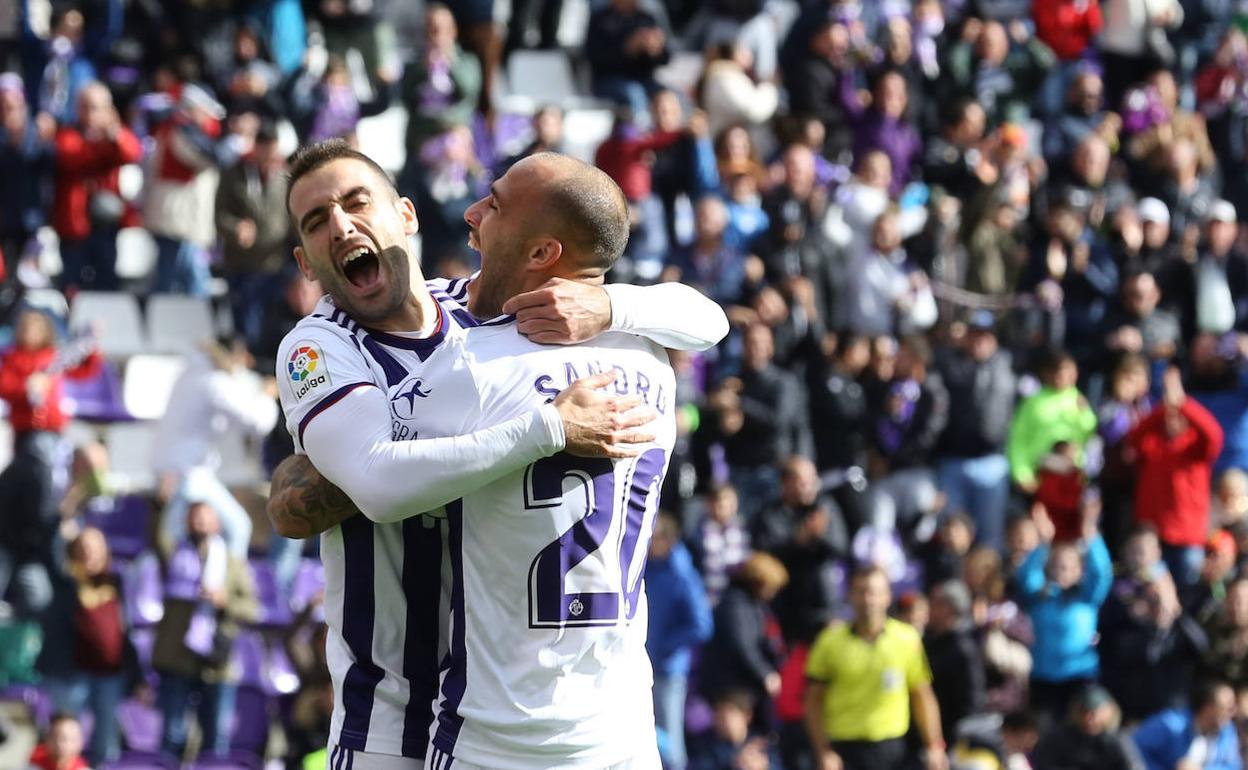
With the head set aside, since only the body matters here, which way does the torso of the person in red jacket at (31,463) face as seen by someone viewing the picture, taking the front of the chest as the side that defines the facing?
toward the camera

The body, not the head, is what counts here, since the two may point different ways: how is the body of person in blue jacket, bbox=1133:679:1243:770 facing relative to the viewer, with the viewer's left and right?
facing the viewer and to the right of the viewer

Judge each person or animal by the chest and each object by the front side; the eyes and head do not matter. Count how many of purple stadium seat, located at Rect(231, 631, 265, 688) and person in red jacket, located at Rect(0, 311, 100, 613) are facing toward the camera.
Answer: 2

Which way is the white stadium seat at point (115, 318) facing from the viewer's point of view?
toward the camera

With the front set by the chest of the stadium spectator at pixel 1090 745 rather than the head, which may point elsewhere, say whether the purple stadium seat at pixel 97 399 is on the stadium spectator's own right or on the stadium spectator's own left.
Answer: on the stadium spectator's own right

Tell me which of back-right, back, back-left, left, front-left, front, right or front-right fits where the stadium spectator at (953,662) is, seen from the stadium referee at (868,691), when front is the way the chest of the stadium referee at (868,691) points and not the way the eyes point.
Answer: back-left

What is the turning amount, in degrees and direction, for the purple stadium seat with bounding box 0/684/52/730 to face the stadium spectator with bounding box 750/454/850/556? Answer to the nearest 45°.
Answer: approximately 90° to its left

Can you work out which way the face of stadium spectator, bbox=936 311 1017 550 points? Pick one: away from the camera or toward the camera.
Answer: toward the camera

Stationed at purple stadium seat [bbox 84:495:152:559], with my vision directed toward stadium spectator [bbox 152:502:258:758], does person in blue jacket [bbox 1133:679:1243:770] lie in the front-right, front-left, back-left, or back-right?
front-left

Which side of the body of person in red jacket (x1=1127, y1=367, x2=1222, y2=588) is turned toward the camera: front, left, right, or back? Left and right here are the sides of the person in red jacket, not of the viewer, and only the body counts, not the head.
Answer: front

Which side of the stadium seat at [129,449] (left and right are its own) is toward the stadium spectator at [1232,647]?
left

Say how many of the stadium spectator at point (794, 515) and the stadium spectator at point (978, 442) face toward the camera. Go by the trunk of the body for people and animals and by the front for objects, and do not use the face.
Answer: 2

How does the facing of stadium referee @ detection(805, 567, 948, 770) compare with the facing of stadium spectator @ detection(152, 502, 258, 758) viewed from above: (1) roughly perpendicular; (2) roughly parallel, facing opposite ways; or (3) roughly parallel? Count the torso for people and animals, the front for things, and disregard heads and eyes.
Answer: roughly parallel
